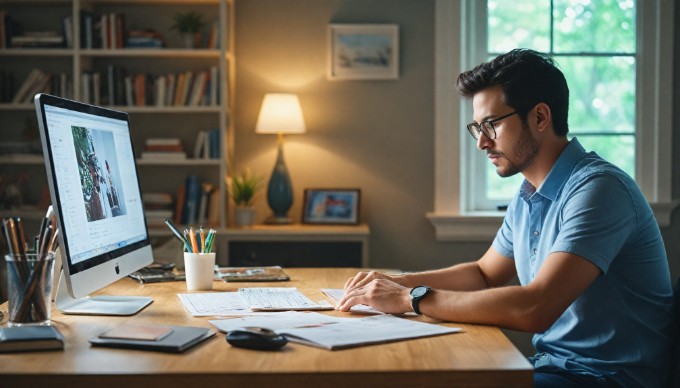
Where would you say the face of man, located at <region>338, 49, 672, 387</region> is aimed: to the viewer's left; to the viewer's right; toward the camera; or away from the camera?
to the viewer's left

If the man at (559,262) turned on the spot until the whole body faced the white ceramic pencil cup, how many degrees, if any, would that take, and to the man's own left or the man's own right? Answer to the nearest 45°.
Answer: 0° — they already face it

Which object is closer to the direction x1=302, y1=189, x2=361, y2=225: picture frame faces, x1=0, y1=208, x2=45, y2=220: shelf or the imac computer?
the imac computer

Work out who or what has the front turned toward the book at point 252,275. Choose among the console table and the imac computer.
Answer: the console table

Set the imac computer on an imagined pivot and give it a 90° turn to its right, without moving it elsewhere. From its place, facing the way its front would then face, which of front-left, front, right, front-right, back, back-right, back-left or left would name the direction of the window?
back

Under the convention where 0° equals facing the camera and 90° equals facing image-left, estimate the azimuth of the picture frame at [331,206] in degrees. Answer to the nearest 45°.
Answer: approximately 0°

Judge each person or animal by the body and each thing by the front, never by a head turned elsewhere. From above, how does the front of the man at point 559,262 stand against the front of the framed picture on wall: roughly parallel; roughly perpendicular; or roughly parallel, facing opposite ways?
roughly perpendicular

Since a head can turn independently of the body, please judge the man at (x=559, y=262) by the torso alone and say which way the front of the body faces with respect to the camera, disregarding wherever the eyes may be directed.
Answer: to the viewer's left

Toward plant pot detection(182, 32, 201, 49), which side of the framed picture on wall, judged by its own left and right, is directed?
right
